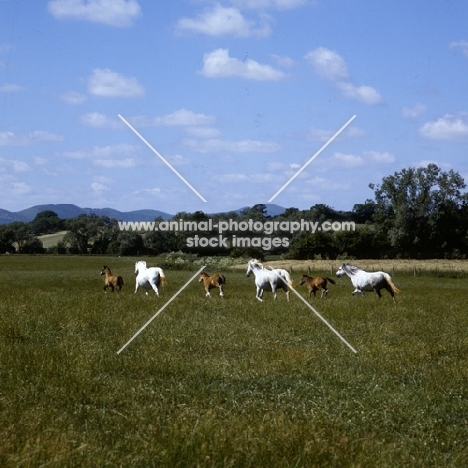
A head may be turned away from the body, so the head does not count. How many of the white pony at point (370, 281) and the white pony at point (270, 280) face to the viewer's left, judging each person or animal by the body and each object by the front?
2

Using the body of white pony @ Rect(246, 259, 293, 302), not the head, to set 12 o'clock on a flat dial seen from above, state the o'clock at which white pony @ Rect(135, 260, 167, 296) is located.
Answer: white pony @ Rect(135, 260, 167, 296) is roughly at 1 o'clock from white pony @ Rect(246, 259, 293, 302).

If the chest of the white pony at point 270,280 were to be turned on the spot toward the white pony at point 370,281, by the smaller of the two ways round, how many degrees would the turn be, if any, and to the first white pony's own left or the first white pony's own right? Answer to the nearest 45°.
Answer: approximately 135° to the first white pony's own right

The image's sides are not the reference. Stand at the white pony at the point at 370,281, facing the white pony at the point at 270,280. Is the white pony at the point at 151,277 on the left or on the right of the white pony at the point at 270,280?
right

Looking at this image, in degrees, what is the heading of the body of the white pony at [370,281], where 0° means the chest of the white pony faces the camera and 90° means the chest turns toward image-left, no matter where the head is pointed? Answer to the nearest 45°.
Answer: approximately 90°

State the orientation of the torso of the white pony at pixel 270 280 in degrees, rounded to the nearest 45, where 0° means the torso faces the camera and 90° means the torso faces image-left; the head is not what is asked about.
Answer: approximately 90°

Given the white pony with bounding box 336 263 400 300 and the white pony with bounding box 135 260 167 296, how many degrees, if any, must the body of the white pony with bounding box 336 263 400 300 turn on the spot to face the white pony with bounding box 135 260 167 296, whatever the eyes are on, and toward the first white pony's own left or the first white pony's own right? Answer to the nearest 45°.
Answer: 0° — it already faces it
